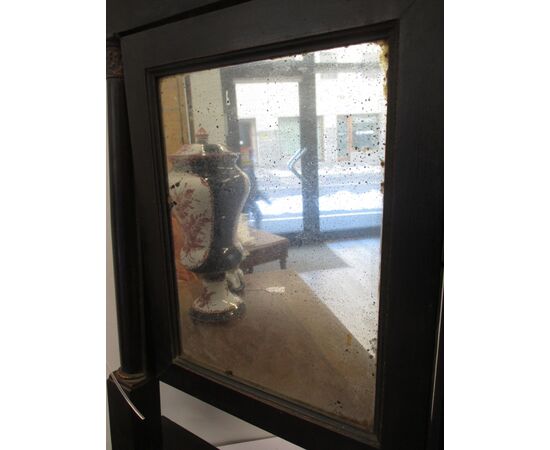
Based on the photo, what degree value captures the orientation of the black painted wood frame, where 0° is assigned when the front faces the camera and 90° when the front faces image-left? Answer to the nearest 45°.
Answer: approximately 45°
